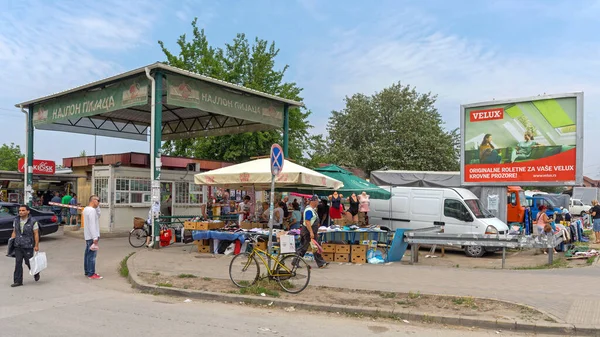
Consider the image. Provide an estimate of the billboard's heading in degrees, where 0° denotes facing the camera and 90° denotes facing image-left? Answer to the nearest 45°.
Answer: approximately 45°

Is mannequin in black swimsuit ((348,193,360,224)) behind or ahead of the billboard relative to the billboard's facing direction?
ahead

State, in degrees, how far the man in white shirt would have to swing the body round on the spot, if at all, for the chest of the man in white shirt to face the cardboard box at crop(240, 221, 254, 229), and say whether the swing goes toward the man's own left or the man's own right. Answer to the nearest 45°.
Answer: approximately 45° to the man's own left
